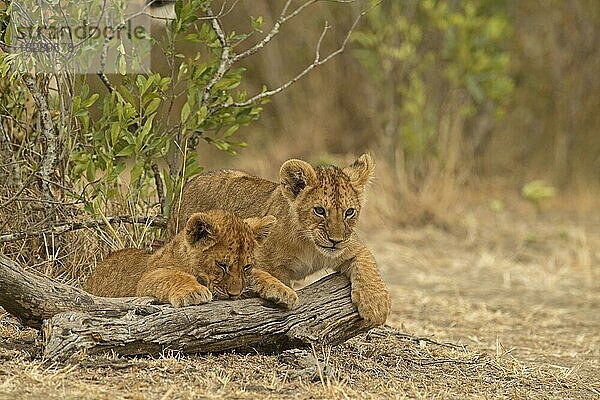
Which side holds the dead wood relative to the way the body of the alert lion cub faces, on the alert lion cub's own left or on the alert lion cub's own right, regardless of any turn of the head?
on the alert lion cub's own right

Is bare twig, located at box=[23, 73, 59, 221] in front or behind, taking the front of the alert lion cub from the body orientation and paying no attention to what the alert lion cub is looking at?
behind

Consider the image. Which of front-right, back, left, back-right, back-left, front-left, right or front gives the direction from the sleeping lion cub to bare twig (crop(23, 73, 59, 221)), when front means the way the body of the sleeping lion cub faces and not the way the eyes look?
back

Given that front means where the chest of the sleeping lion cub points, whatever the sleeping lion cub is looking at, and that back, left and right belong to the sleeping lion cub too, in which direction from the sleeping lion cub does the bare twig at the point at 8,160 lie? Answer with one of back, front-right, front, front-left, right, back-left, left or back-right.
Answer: back

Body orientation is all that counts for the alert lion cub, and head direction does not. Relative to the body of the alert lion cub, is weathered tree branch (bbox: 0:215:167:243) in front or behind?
behind

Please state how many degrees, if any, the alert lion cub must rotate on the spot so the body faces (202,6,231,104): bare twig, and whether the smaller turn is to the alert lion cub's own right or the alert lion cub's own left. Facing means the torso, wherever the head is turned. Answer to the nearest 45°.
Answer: approximately 180°

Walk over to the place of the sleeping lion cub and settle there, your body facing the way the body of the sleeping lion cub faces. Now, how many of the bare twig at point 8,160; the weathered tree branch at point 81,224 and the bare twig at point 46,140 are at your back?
3

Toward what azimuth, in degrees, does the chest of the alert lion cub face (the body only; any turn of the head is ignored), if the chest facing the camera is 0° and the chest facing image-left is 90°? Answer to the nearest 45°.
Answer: approximately 315°

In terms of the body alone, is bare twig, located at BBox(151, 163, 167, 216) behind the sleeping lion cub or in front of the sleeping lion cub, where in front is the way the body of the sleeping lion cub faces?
behind

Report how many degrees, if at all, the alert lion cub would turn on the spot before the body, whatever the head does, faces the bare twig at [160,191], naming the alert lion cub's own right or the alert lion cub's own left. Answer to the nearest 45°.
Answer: approximately 180°

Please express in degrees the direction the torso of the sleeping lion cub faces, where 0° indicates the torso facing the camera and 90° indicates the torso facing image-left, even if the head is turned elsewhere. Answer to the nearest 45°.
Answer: approximately 315°
